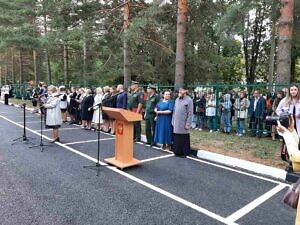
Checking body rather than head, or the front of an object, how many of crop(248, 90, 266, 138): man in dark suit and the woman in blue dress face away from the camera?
0

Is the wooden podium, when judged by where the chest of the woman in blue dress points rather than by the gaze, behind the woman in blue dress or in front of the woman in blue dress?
in front

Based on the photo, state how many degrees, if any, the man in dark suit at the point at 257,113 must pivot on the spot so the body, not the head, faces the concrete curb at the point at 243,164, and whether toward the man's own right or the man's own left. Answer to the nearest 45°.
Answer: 0° — they already face it

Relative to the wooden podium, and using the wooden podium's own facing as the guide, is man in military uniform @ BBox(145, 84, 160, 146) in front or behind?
behind

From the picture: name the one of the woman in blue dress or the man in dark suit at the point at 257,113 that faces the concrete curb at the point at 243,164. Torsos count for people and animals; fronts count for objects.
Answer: the man in dark suit

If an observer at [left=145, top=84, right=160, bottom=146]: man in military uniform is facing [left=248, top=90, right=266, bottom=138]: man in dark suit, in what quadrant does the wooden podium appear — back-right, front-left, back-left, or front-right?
back-right

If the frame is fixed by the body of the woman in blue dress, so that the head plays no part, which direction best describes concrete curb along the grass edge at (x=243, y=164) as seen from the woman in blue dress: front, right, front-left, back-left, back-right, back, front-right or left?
left

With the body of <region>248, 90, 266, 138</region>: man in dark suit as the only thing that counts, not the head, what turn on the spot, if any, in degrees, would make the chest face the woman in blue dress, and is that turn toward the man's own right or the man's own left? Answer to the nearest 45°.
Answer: approximately 45° to the man's own right

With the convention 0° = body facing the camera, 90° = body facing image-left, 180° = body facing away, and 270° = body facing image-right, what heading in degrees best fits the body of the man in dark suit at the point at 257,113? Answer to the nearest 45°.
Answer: approximately 0°

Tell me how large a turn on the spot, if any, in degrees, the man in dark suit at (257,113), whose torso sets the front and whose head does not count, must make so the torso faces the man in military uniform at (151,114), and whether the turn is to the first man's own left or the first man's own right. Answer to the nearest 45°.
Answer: approximately 45° to the first man's own right

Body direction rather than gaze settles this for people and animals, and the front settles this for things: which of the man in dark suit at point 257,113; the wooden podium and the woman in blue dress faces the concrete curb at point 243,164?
the man in dark suit

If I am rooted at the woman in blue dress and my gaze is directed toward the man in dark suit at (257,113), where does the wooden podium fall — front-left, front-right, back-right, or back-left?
back-right

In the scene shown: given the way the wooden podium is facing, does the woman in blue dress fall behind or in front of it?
behind
